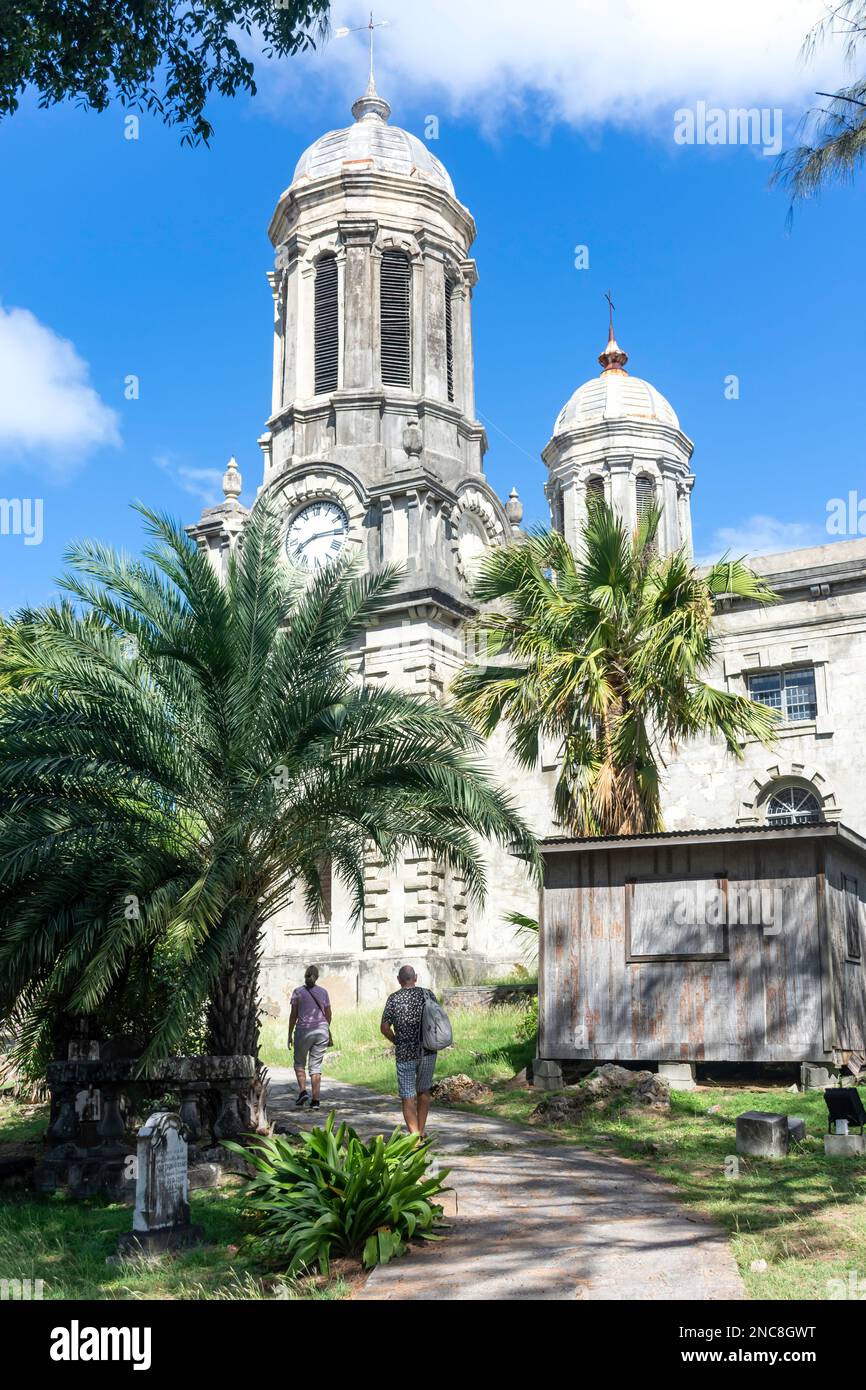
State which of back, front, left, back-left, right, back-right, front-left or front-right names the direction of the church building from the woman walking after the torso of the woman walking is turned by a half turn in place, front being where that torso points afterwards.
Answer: back

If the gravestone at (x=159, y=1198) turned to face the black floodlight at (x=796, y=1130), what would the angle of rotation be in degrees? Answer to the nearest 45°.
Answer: approximately 45° to its left

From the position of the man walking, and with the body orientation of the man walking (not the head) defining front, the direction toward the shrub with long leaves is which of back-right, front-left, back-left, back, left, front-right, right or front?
back

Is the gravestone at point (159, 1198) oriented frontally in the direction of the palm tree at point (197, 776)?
no

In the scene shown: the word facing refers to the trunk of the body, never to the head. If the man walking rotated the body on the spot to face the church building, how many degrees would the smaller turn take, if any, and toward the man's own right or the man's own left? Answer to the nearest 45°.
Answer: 0° — they already face it

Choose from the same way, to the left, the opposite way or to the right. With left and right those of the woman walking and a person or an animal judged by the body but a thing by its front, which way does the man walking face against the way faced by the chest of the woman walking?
the same way

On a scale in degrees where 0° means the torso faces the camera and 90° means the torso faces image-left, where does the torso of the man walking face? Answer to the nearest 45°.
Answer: approximately 180°

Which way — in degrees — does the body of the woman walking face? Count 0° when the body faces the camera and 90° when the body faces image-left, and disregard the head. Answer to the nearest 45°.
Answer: approximately 180°

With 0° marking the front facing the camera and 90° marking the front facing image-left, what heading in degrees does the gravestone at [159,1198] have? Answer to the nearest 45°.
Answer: approximately 315°

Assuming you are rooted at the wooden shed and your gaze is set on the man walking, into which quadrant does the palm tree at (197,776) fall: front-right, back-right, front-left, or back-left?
front-right

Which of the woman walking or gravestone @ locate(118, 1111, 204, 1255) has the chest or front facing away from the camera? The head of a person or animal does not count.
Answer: the woman walking

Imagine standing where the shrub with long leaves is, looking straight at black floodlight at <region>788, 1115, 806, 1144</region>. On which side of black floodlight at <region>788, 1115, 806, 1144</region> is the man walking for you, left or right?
left

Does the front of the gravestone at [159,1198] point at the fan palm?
no

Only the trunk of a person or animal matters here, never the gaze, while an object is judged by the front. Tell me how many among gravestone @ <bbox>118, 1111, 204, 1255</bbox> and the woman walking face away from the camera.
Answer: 1

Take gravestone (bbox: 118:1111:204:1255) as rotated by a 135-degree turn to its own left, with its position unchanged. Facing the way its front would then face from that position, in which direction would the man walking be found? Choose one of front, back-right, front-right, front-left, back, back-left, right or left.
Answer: front-right

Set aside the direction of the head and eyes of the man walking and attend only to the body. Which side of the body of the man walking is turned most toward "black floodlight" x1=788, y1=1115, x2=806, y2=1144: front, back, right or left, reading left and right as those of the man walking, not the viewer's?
right

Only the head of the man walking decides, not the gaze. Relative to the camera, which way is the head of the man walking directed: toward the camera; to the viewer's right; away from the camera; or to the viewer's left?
away from the camera
